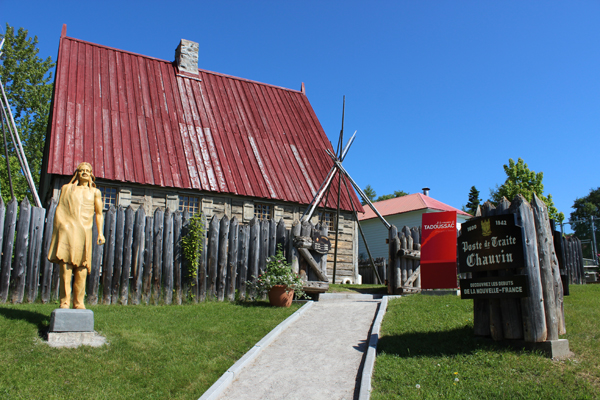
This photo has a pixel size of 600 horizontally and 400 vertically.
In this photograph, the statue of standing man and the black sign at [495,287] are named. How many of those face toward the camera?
2

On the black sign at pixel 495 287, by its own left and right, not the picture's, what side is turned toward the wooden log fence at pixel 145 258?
right

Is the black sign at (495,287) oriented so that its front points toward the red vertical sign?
no

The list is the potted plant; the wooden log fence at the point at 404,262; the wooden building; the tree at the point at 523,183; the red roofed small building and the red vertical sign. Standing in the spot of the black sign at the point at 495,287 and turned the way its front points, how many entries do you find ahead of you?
0

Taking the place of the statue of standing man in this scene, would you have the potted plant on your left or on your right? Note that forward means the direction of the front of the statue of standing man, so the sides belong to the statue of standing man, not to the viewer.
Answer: on your left

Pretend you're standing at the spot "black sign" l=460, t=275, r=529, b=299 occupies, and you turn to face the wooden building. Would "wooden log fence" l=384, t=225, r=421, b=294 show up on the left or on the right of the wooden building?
right

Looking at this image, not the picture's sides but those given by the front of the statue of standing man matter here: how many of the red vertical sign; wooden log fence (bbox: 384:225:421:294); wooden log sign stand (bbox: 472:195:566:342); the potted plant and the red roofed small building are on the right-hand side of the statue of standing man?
0

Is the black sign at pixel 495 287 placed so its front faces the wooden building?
no

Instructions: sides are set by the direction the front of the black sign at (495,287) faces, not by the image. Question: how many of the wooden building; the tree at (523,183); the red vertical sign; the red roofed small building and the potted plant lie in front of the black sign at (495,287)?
0

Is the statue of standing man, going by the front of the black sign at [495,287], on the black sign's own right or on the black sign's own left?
on the black sign's own right

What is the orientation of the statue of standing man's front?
toward the camera

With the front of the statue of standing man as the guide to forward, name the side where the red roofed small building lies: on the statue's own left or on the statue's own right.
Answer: on the statue's own left

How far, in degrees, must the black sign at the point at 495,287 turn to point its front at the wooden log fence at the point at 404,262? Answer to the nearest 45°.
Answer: approximately 180°

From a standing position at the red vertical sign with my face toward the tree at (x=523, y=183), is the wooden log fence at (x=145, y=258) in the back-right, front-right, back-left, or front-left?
back-left

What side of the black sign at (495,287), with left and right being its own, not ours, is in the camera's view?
front

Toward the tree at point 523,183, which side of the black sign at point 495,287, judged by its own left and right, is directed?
back

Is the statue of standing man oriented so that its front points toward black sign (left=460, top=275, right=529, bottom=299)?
no
